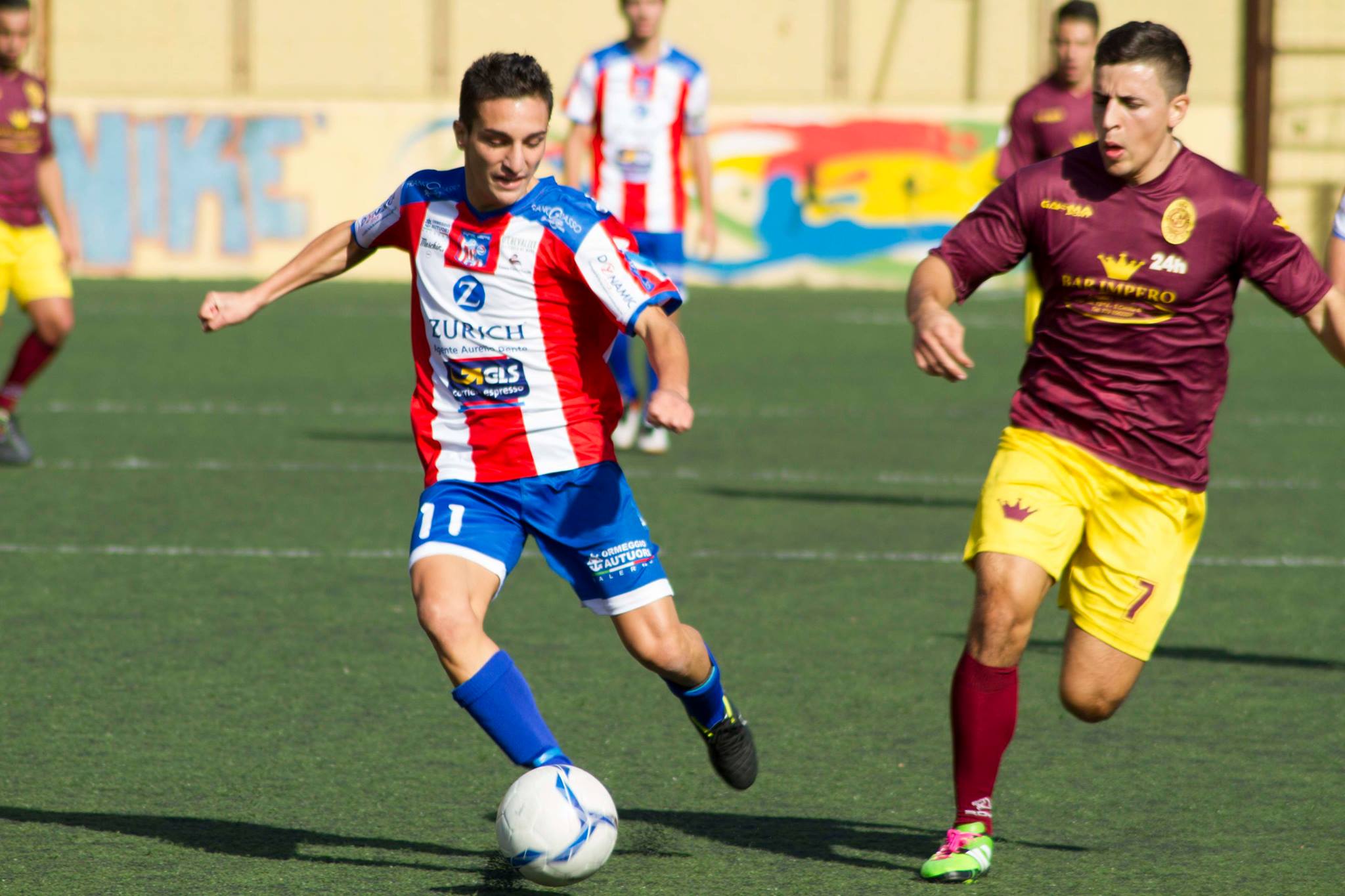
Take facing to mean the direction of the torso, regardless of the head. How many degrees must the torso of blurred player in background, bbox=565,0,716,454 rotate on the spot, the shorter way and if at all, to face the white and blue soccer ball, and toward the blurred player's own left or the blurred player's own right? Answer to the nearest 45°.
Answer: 0° — they already face it

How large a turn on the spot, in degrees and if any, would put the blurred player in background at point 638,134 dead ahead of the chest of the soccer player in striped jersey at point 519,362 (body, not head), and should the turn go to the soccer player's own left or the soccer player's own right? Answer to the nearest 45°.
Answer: approximately 180°

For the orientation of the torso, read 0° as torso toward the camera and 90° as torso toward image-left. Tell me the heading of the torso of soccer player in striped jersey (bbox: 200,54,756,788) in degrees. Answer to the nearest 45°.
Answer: approximately 0°

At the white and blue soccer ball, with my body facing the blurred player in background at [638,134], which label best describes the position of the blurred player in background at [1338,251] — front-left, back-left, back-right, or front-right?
front-right

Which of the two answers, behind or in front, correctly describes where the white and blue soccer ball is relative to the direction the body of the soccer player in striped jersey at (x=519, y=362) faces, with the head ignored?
in front

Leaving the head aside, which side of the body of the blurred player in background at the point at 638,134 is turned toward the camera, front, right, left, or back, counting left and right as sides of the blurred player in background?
front

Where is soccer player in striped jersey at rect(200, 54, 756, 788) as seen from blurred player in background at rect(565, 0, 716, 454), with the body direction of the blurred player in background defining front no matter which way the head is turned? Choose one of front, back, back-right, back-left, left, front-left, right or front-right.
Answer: front

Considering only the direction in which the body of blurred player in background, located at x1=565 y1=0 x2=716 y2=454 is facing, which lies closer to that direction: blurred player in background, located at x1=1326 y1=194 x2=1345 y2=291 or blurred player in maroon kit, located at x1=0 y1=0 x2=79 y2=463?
the blurred player in background
